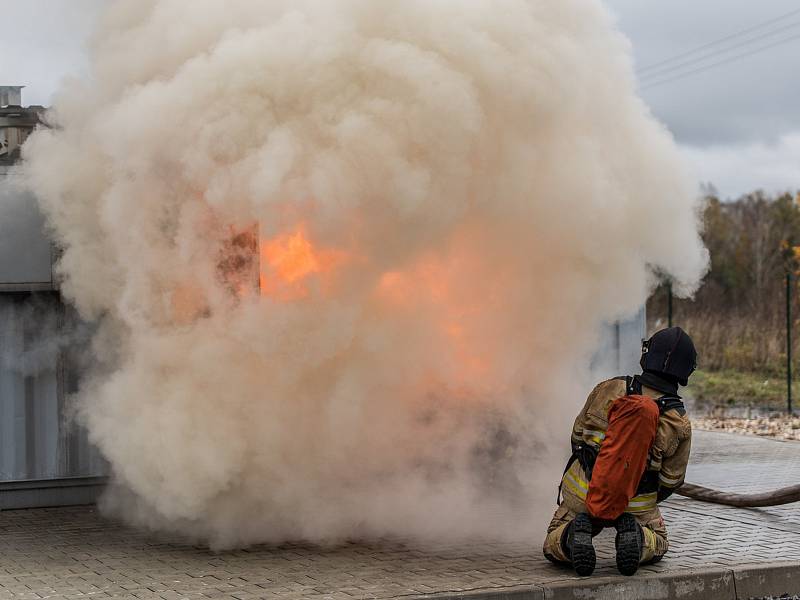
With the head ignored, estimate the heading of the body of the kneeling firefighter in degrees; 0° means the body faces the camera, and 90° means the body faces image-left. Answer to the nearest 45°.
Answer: approximately 180°
